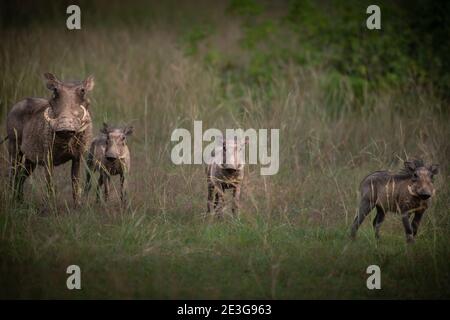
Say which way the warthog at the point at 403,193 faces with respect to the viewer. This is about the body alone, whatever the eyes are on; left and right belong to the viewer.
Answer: facing the viewer and to the right of the viewer

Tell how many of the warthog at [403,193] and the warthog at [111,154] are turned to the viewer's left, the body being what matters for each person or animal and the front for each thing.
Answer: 0

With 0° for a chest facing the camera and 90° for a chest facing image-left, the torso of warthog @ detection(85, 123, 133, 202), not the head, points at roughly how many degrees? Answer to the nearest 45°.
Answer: approximately 315°

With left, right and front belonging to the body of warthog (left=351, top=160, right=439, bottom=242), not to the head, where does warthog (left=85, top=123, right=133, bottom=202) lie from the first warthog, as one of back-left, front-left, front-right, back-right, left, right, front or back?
back-right

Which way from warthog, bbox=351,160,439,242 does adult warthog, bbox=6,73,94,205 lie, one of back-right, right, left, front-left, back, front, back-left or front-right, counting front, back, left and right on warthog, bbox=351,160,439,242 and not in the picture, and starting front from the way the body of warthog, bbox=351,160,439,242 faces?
back-right

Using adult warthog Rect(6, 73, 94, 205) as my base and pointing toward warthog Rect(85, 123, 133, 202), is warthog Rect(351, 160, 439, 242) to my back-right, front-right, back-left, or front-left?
front-right

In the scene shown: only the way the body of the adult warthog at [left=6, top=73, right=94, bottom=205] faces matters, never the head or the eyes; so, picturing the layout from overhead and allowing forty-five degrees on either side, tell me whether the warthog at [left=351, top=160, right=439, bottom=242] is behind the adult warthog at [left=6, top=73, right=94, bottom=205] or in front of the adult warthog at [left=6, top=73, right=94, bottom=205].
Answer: in front

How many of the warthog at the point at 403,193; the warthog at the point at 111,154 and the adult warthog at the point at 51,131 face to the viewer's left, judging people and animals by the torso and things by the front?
0

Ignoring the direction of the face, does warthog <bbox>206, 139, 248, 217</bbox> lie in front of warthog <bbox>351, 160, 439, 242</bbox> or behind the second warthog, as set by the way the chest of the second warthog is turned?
behind

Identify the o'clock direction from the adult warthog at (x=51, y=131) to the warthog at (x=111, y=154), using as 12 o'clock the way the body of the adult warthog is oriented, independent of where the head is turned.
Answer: The warthog is roughly at 10 o'clock from the adult warthog.

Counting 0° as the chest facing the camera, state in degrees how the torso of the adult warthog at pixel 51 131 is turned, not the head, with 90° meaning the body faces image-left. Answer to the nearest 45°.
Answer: approximately 315°

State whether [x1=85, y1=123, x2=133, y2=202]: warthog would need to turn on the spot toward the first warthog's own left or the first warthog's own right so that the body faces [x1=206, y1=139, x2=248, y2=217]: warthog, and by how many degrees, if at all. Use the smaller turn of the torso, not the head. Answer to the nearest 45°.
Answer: approximately 45° to the first warthog's own left
